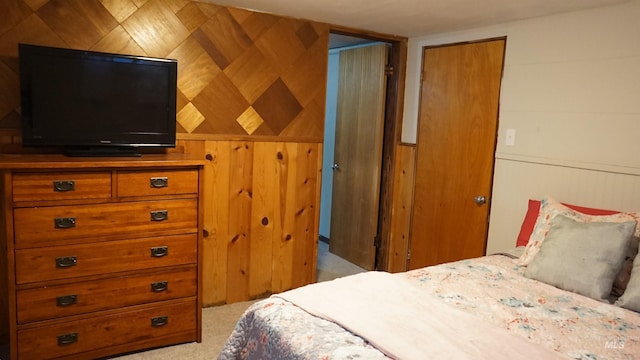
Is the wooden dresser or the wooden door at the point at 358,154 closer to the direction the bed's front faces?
the wooden dresser

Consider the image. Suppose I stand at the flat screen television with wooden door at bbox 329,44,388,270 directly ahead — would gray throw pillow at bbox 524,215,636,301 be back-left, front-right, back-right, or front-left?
front-right

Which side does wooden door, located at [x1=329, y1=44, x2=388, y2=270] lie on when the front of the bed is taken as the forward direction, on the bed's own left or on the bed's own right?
on the bed's own right

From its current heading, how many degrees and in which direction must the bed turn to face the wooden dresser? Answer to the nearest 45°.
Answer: approximately 45° to its right

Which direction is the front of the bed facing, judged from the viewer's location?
facing the viewer and to the left of the viewer

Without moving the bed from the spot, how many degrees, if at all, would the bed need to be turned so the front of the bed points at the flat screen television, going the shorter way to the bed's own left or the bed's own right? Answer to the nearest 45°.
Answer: approximately 45° to the bed's own right

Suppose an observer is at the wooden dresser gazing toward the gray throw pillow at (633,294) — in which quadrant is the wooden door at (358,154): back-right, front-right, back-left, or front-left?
front-left

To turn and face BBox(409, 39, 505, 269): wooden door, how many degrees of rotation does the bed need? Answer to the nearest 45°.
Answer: approximately 135° to its right
